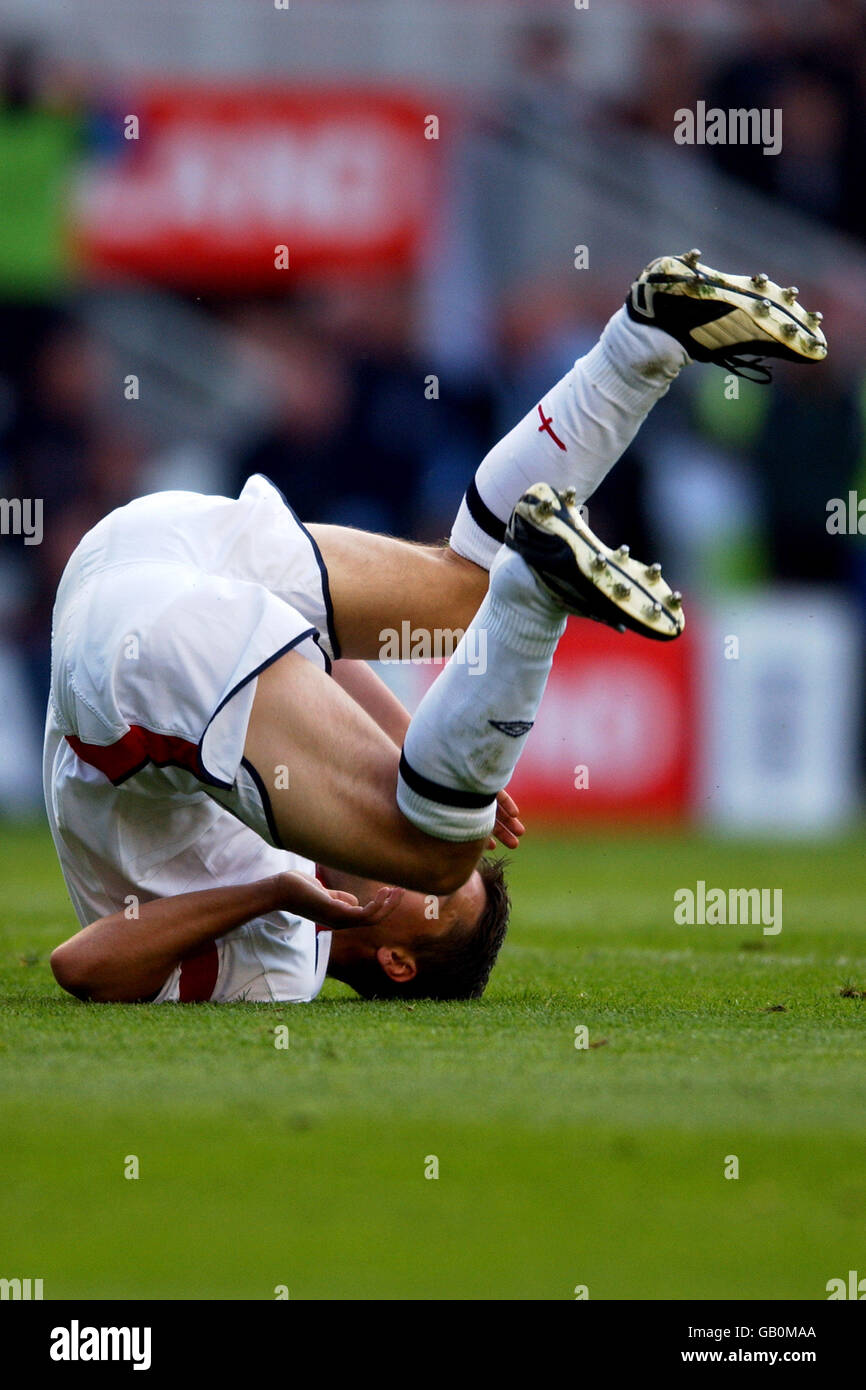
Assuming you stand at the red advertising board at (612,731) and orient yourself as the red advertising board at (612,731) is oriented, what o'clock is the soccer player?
The soccer player is roughly at 12 o'clock from the red advertising board.

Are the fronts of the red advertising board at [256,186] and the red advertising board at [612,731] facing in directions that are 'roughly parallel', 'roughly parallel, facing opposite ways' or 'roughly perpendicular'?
roughly parallel

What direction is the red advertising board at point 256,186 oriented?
toward the camera

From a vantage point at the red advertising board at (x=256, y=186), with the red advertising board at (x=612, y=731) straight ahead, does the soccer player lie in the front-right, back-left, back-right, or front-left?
front-right

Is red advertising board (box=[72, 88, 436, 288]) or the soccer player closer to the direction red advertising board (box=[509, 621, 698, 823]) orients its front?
the soccer player

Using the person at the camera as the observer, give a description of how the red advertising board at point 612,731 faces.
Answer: facing the viewer

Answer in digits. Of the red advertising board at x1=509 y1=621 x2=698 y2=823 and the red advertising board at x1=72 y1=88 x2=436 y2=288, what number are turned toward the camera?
2

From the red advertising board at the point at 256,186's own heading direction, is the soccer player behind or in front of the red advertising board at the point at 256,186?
in front

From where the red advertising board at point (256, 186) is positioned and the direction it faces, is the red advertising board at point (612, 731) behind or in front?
in front

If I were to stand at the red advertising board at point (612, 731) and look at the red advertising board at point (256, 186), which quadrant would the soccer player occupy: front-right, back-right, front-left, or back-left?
back-left
